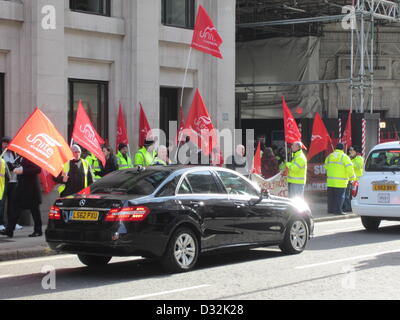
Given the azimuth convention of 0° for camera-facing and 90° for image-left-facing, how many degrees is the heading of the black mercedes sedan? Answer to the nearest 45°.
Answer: approximately 225°

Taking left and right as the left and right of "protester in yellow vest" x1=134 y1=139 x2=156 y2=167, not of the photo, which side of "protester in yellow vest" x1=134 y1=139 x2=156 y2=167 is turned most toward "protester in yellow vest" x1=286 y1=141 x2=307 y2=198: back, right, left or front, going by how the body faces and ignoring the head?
left

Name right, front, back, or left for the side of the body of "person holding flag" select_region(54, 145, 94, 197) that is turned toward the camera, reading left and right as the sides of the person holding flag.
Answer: front

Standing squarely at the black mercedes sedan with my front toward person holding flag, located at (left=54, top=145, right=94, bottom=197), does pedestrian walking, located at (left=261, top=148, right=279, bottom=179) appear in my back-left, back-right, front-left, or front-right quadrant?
front-right

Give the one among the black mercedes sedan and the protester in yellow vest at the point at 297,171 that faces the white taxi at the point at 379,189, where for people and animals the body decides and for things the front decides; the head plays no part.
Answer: the black mercedes sedan

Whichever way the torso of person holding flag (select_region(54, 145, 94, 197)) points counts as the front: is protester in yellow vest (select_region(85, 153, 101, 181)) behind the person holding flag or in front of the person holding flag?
behind

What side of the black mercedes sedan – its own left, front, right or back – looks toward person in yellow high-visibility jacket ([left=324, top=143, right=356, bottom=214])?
front

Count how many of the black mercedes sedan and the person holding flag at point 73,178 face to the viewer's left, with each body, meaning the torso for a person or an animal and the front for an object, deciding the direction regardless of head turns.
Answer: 0

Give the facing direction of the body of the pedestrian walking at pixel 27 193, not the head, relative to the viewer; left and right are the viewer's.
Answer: facing to the left of the viewer

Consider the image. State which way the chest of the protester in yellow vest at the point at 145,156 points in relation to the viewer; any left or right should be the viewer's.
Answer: facing the viewer and to the right of the viewer

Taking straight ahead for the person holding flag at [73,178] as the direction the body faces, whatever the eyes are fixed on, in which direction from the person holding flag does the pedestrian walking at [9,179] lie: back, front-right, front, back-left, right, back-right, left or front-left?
back-right
